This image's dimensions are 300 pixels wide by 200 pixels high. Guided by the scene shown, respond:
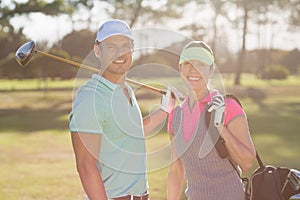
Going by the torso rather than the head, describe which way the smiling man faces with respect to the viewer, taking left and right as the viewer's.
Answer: facing the viewer and to the right of the viewer

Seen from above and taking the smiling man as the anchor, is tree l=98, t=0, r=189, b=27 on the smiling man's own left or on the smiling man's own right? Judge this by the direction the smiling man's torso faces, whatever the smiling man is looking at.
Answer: on the smiling man's own left

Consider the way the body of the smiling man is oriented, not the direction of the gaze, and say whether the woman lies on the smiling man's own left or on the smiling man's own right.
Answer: on the smiling man's own left

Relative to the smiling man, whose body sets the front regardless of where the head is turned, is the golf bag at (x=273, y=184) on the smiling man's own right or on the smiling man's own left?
on the smiling man's own left

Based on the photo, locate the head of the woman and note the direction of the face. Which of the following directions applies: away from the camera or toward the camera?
toward the camera

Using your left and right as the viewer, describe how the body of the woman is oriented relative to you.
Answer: facing the viewer and to the left of the viewer

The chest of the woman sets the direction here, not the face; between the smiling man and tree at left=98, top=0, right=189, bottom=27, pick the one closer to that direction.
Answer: the smiling man

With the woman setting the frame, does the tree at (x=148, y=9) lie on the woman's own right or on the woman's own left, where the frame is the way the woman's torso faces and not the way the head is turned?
on the woman's own right

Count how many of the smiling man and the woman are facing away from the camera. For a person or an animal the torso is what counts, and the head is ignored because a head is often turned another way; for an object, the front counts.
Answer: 0
